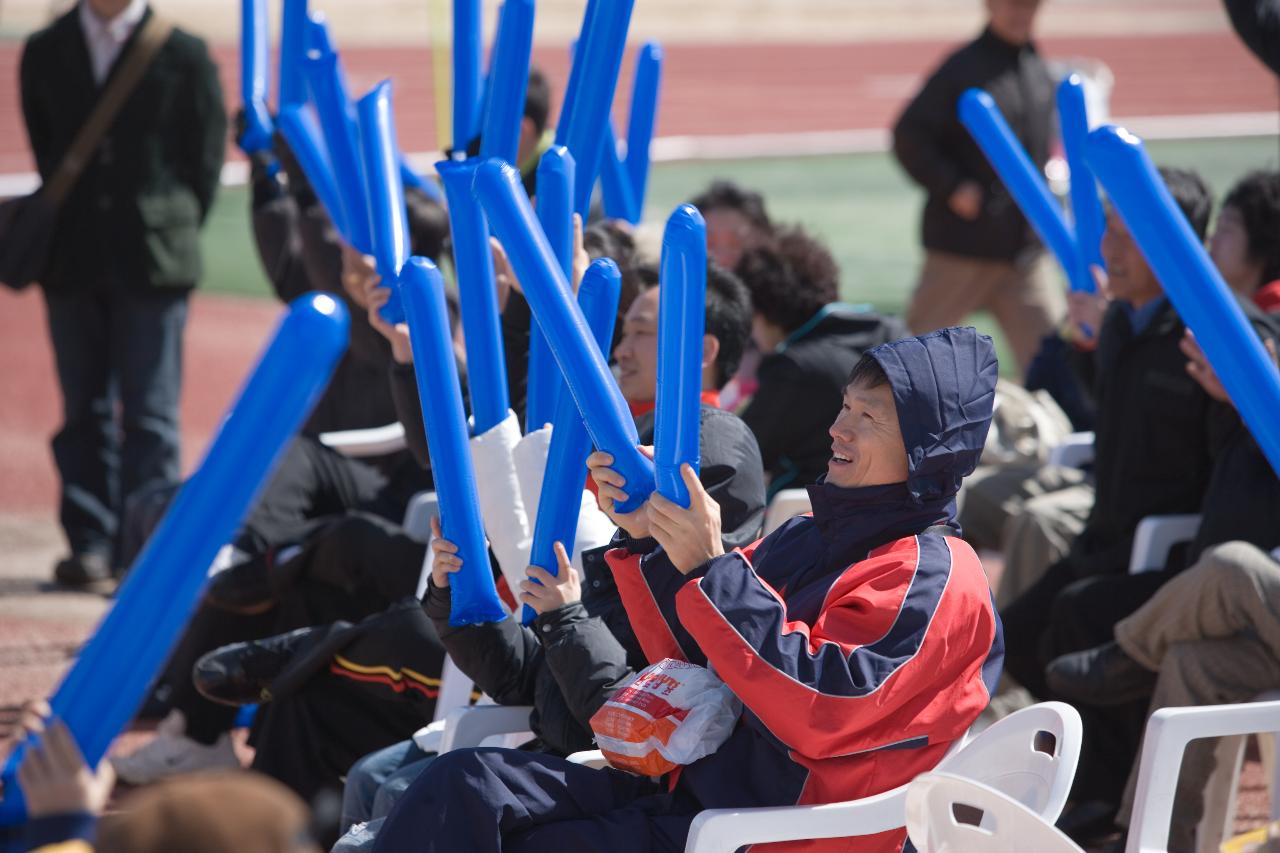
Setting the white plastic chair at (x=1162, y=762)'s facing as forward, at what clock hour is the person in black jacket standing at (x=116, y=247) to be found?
The person in black jacket standing is roughly at 1 o'clock from the white plastic chair.

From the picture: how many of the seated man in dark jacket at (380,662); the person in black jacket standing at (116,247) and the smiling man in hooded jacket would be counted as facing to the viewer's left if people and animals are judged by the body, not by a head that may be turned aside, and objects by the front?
2

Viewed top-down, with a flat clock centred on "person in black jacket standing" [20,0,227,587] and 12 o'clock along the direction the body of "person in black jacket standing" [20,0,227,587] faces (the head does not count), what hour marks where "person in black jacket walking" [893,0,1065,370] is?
"person in black jacket walking" [893,0,1065,370] is roughly at 9 o'clock from "person in black jacket standing" [20,0,227,587].

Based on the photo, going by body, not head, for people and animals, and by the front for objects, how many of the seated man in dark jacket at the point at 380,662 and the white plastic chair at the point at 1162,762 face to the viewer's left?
2

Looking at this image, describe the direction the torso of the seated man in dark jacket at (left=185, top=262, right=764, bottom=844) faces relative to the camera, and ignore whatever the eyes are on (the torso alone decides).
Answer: to the viewer's left

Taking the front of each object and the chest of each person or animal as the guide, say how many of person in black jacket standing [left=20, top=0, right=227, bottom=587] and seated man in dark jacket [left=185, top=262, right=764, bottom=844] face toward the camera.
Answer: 1

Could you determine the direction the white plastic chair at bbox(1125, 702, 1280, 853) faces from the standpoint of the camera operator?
facing to the left of the viewer

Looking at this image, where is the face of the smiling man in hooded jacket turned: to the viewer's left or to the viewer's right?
to the viewer's left

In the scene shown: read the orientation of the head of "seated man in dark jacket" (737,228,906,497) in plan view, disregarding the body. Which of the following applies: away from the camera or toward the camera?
away from the camera

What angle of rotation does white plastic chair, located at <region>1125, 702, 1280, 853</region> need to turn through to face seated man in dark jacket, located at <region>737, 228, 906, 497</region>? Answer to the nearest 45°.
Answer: approximately 45° to its right

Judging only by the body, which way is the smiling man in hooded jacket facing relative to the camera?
to the viewer's left

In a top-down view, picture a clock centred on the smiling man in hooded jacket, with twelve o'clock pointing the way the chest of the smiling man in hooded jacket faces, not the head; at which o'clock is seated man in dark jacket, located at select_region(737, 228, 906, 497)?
The seated man in dark jacket is roughly at 3 o'clock from the smiling man in hooded jacket.
